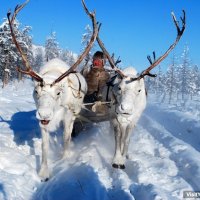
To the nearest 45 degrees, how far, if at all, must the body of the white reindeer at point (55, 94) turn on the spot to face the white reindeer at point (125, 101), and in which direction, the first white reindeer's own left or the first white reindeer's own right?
approximately 90° to the first white reindeer's own left

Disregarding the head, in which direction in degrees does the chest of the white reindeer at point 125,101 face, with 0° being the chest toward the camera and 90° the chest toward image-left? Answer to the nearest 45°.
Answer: approximately 0°

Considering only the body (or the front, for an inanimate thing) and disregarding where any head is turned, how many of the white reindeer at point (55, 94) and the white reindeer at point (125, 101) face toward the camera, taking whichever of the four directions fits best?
2

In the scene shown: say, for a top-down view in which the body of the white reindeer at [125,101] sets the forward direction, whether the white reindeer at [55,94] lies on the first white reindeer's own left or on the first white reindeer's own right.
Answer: on the first white reindeer's own right

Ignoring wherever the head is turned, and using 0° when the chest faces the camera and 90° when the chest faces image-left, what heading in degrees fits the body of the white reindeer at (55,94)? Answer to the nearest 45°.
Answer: approximately 0°
